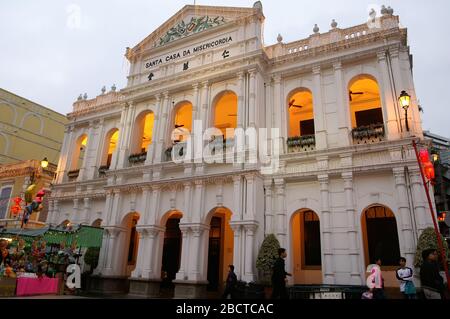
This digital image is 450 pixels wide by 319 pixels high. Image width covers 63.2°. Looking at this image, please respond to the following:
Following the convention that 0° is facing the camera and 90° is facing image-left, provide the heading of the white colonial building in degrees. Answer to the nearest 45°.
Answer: approximately 45°

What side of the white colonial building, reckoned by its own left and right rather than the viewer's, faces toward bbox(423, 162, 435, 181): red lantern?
left

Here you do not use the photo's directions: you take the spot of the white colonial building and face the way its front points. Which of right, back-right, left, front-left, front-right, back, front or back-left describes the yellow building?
right

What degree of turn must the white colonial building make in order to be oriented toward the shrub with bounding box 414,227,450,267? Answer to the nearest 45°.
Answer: approximately 90° to its left

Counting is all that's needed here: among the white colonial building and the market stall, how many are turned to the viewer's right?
0

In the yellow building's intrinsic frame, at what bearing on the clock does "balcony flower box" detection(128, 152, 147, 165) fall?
The balcony flower box is roughly at 1 o'clock from the yellow building.

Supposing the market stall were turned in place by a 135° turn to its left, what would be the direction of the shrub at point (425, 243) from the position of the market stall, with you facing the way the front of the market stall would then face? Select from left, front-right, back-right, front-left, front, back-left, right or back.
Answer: right

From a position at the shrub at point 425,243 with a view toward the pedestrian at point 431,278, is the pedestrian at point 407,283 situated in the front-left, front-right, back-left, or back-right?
front-right

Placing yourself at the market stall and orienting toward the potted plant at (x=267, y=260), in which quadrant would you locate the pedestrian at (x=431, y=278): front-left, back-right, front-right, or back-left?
front-right

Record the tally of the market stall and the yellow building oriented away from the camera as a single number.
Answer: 0

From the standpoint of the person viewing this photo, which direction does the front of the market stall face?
facing the viewer

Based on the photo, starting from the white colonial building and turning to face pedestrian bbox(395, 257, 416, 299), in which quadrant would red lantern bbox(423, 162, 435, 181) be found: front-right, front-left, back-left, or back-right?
front-left

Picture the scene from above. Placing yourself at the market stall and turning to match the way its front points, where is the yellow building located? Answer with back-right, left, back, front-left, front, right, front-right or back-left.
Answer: back

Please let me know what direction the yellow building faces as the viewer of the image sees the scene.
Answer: facing the viewer and to the right of the viewer
